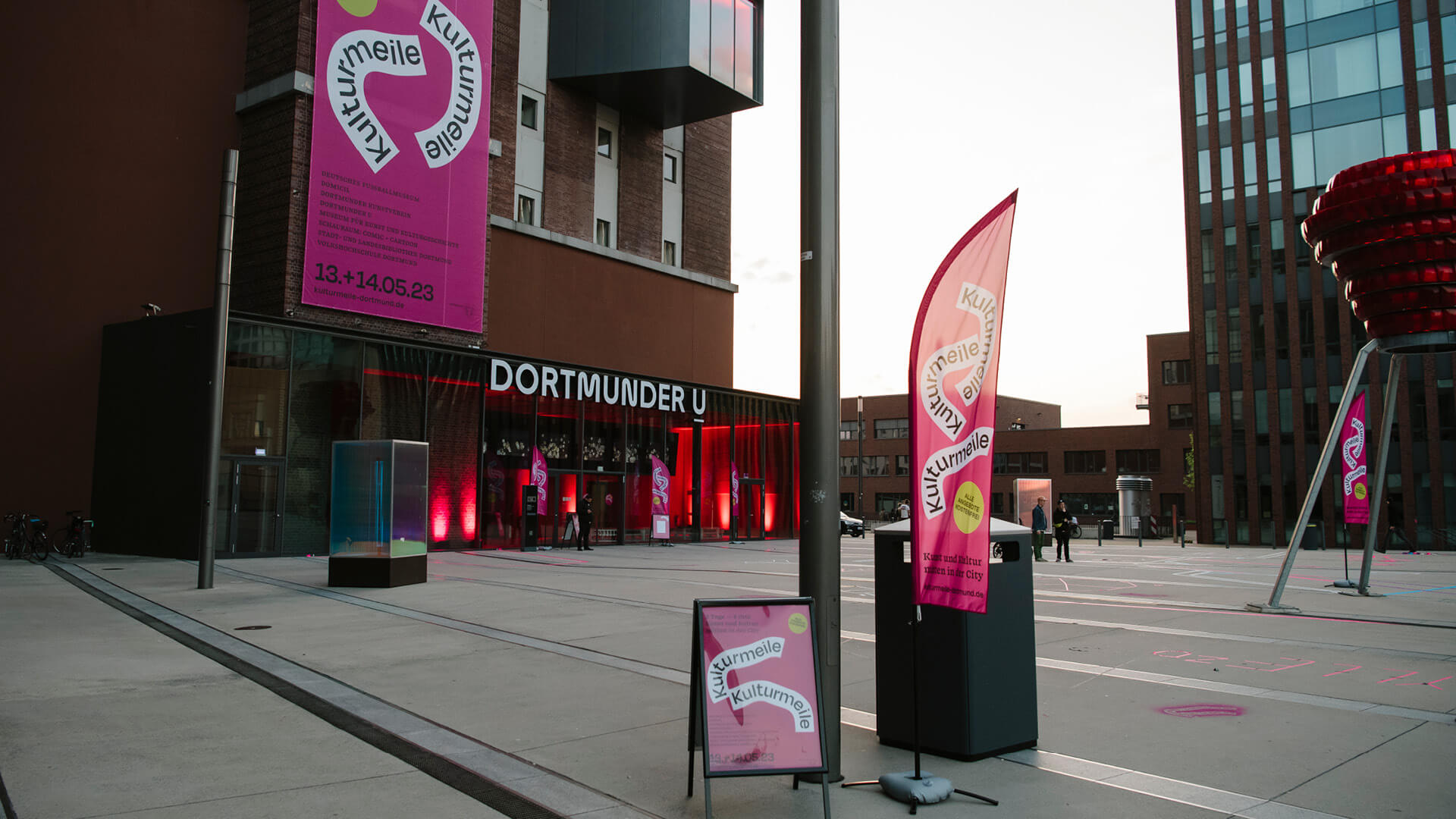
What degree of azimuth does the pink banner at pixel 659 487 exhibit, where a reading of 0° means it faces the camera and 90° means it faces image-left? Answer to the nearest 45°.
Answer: approximately 0°

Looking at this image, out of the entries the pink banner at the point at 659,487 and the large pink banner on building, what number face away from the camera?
0

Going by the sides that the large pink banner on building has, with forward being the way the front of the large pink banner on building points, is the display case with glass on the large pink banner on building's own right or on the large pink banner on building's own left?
on the large pink banner on building's own right

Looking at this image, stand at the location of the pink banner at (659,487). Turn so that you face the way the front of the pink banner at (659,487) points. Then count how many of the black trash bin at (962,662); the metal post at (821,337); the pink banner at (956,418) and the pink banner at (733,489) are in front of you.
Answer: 3

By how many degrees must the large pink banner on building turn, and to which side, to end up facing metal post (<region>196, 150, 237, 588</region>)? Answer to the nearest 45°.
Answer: approximately 45° to its right

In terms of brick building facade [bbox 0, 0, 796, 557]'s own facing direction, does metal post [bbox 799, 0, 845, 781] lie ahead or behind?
ahead

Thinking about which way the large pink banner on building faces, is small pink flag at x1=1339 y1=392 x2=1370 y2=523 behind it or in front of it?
in front

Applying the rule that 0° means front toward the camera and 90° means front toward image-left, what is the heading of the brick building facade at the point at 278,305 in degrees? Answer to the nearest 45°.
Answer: approximately 315°

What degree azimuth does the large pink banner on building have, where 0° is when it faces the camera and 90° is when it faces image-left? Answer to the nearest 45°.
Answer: approximately 315°

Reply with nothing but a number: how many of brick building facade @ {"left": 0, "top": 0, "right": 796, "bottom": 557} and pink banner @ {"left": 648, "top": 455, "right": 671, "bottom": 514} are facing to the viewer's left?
0

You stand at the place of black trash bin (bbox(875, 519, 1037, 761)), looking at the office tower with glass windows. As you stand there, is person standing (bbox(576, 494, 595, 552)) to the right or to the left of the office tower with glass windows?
left
